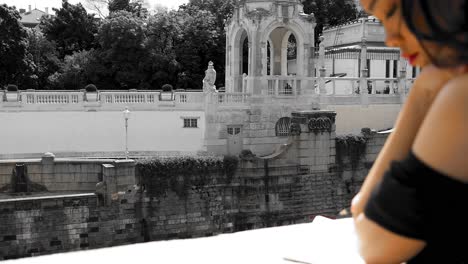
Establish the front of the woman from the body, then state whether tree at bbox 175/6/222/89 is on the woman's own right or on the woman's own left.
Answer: on the woman's own right

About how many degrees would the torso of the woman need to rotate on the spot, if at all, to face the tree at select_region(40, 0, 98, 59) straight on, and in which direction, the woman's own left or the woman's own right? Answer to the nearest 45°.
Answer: approximately 45° to the woman's own right

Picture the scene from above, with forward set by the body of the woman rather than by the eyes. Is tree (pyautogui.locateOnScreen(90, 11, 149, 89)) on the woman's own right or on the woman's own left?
on the woman's own right

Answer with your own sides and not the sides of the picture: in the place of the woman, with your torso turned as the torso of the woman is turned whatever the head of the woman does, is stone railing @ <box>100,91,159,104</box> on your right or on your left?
on your right

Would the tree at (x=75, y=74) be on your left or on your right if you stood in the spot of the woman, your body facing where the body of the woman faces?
on your right

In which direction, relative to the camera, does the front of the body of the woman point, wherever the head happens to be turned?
to the viewer's left

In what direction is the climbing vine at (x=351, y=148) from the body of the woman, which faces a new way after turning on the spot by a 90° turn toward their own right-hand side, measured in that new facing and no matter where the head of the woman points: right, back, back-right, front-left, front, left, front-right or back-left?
front

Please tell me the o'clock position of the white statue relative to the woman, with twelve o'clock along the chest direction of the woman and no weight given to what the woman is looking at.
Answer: The white statue is roughly at 2 o'clock from the woman.

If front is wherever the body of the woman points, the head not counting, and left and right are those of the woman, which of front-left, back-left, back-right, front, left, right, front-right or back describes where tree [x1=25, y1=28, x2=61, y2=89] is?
front-right

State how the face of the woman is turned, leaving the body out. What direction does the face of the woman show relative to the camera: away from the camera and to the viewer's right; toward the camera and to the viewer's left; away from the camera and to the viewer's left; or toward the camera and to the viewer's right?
toward the camera and to the viewer's left
